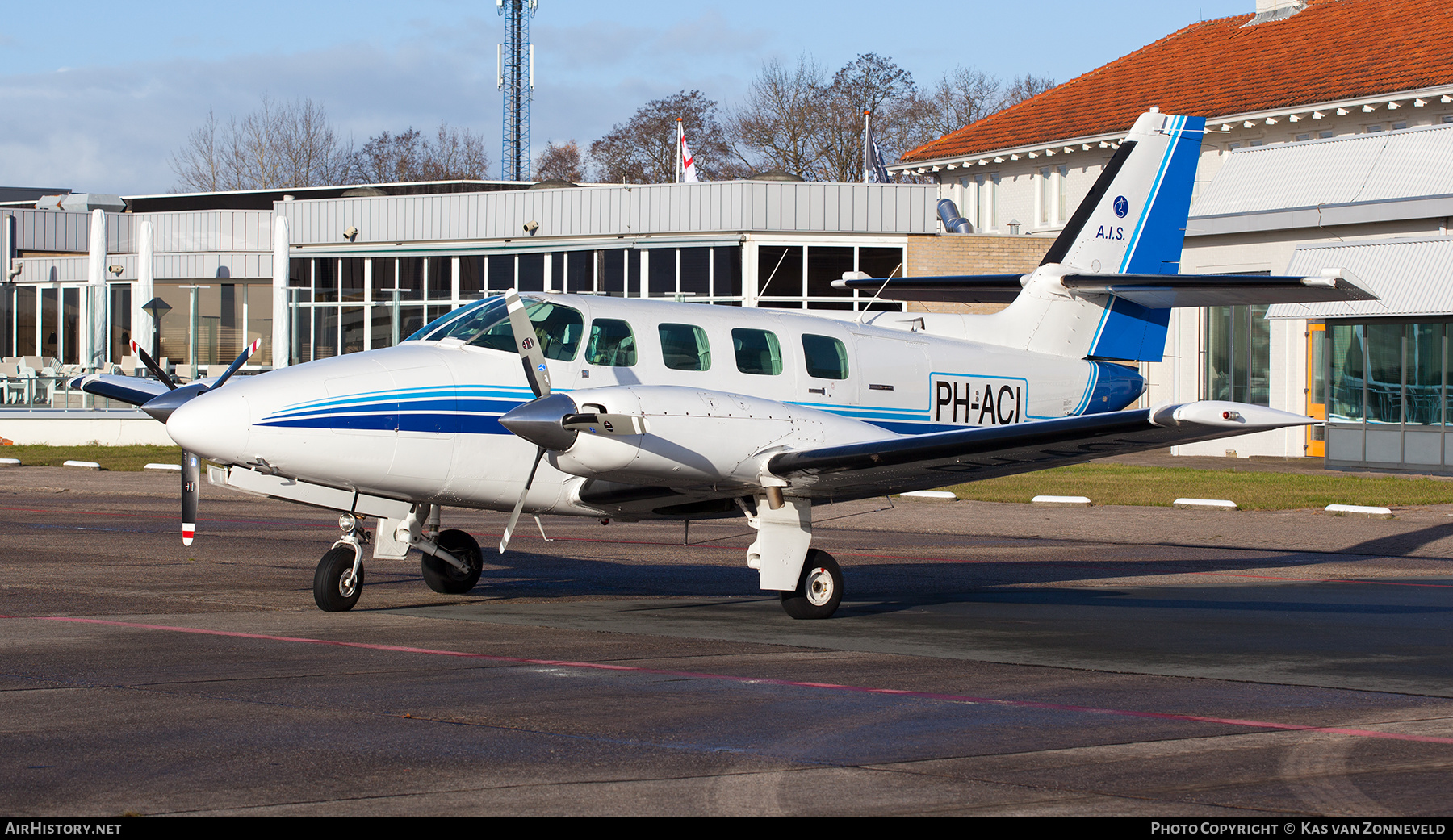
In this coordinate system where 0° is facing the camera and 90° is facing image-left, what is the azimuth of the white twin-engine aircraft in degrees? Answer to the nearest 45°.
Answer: approximately 45°

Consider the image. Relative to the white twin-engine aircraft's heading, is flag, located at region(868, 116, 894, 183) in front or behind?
behind
